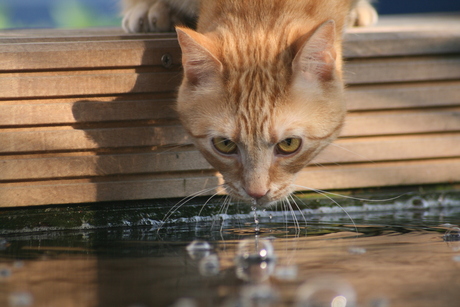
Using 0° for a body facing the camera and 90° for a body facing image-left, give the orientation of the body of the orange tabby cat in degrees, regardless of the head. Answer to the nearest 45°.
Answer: approximately 0°

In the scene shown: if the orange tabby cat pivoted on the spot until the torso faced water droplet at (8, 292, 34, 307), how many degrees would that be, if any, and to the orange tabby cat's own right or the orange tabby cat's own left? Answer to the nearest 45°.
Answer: approximately 45° to the orange tabby cat's own right

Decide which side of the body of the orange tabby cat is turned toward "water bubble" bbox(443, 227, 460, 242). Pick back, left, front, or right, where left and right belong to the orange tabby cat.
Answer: left
